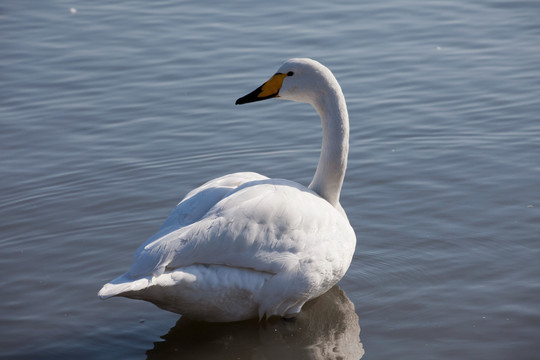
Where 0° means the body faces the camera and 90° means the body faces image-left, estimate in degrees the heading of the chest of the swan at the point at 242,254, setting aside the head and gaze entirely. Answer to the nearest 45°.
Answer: approximately 225°
